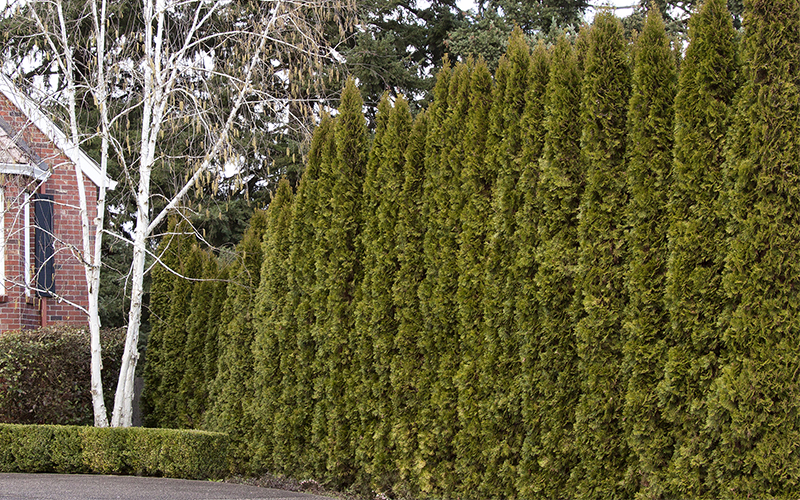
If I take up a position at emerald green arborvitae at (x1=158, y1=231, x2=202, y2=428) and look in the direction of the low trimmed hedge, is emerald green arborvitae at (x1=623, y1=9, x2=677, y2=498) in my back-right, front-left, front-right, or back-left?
front-left
